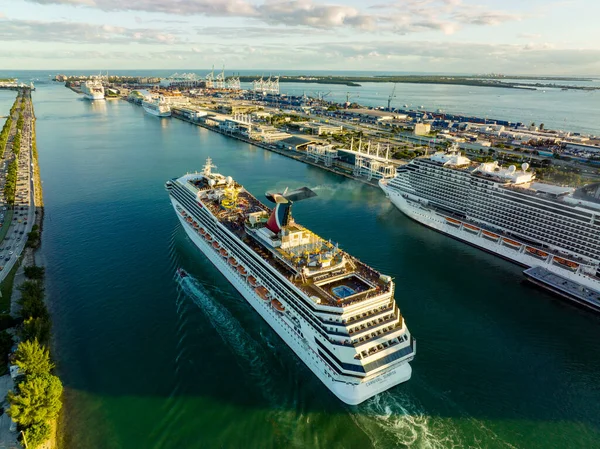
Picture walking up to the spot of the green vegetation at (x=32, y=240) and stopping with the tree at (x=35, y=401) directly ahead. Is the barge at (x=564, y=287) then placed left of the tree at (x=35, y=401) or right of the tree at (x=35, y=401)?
left

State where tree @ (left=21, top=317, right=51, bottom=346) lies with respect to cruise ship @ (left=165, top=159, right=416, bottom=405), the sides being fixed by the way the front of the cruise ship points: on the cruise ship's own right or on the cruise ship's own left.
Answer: on the cruise ship's own left

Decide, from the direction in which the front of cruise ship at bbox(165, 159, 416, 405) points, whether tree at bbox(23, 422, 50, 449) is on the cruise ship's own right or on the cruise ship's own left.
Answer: on the cruise ship's own left

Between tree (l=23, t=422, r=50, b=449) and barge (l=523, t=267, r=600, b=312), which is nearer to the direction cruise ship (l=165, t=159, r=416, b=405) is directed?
the tree

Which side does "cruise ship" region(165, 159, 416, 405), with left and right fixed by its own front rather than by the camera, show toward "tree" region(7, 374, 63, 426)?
left

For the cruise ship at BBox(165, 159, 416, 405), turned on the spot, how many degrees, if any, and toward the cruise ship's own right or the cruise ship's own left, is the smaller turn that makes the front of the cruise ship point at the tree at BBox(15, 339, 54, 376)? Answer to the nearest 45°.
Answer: approximately 45° to the cruise ship's own left
